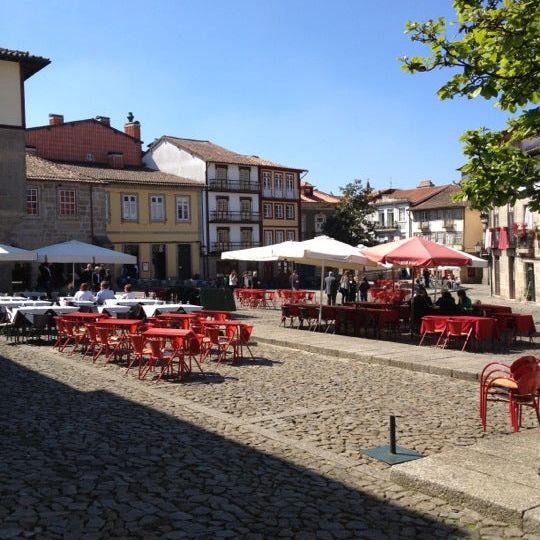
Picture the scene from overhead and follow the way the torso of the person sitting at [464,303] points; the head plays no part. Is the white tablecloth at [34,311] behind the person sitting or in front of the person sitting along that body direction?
in front

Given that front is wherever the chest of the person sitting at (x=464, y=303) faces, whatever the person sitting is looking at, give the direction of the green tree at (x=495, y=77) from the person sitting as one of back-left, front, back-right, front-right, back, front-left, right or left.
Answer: left

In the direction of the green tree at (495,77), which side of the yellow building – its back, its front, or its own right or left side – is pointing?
front

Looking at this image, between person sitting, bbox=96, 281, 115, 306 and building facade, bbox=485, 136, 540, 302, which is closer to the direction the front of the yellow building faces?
the person sitting

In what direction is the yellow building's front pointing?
toward the camera

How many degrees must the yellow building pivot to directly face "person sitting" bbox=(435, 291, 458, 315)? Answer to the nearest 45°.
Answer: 0° — it already faces them

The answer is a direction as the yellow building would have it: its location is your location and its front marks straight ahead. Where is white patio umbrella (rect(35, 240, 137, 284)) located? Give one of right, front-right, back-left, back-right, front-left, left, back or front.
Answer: front
